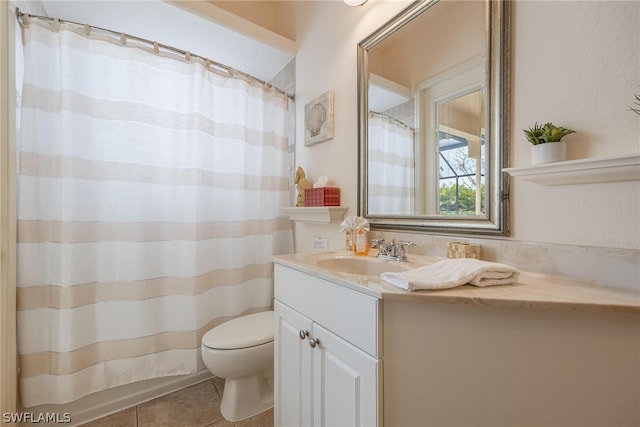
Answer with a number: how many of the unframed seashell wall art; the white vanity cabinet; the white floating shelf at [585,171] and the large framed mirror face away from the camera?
0

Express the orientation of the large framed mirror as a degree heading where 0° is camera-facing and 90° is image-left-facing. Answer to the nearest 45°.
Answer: approximately 45°

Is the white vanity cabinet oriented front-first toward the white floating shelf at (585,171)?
no

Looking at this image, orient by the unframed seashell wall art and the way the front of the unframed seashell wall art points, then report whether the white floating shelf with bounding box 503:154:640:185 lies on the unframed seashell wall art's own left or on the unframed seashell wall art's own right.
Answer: on the unframed seashell wall art's own left

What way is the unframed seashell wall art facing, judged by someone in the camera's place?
facing the viewer and to the left of the viewer

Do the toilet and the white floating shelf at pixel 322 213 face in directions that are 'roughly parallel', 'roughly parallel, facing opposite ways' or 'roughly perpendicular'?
roughly parallel

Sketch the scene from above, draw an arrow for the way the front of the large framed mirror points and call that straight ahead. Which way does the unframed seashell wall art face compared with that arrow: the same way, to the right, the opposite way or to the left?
the same way

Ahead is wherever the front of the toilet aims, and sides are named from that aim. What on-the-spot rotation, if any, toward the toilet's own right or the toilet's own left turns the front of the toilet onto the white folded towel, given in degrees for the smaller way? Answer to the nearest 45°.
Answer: approximately 90° to the toilet's own left

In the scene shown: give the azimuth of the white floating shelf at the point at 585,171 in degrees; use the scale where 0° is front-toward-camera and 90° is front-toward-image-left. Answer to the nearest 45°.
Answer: approximately 45°

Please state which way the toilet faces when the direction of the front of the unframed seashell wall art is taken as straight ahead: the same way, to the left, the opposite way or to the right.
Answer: the same way

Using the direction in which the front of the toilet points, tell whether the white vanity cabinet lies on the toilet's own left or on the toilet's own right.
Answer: on the toilet's own left

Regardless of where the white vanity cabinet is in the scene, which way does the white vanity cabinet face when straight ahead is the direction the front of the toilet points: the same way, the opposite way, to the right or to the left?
the same way

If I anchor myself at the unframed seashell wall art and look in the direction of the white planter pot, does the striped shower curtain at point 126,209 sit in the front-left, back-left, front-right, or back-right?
back-right

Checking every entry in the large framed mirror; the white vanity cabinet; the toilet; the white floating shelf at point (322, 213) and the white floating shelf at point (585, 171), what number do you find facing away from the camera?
0

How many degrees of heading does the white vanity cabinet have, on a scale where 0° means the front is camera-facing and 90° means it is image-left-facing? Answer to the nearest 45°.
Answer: approximately 45°

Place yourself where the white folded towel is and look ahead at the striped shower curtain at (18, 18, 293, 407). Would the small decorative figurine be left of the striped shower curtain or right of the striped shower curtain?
right

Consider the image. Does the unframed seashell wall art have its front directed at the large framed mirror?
no
